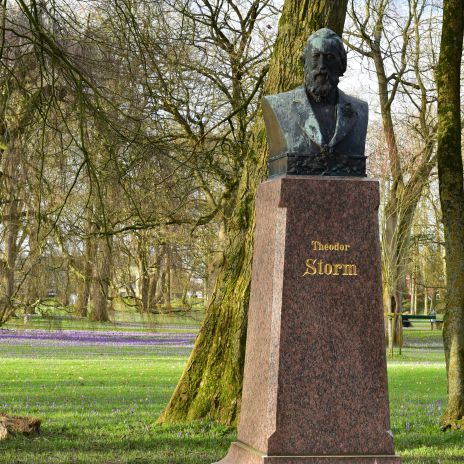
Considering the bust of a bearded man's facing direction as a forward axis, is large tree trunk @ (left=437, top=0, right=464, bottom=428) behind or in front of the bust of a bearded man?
behind

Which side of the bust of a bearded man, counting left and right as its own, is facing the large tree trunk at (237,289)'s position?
back

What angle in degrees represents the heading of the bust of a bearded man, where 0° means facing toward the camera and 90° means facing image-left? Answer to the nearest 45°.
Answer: approximately 0°

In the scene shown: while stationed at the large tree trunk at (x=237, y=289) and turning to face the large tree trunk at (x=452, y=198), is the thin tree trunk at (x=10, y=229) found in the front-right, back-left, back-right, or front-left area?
back-left

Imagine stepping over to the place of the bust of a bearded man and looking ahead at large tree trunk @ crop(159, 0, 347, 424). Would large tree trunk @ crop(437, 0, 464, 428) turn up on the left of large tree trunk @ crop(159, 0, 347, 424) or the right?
right

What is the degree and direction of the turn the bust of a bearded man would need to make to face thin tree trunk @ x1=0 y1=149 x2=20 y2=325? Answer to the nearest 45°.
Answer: approximately 135° to its right
